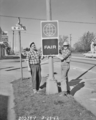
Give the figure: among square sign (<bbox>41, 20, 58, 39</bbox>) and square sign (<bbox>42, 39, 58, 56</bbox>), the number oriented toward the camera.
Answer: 2

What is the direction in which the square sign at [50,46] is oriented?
toward the camera

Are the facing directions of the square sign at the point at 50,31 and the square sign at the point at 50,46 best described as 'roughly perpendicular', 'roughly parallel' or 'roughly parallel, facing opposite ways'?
roughly parallel

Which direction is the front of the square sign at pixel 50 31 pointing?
toward the camera
